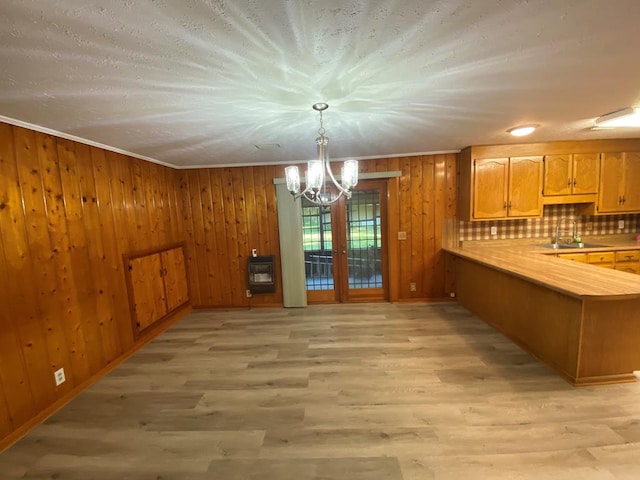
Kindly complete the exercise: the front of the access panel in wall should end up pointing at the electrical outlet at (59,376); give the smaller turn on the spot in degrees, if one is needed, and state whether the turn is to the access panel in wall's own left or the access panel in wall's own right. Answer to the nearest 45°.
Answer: approximately 90° to the access panel in wall's own right

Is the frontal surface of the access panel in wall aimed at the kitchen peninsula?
yes

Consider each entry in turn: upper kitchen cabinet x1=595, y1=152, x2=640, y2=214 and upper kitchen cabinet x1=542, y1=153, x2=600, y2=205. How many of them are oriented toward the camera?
2

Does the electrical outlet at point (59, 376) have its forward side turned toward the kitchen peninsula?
yes
